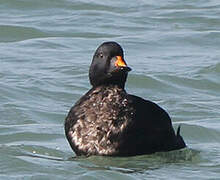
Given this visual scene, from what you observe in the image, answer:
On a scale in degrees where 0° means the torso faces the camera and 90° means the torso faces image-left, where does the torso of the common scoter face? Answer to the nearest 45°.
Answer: approximately 45°
